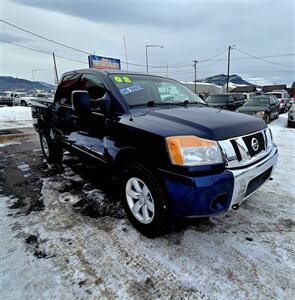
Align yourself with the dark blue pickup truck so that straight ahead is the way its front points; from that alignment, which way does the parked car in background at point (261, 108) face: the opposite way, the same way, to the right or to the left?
to the right

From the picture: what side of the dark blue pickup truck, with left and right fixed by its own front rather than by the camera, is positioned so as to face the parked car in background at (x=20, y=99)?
back

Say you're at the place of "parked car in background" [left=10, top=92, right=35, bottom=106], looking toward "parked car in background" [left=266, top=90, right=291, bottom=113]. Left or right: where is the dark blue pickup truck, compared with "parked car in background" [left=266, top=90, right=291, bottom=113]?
right

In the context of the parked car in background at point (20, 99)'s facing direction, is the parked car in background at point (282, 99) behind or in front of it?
in front

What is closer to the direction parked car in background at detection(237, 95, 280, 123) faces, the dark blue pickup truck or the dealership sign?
the dark blue pickup truck

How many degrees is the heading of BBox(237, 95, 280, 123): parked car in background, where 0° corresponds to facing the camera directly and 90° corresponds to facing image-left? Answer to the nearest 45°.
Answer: approximately 45°

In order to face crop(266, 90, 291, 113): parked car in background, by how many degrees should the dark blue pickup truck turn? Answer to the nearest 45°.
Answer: approximately 90° to its left

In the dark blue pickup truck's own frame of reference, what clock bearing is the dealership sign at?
The dealership sign is roughly at 7 o'clock from the dark blue pickup truck.

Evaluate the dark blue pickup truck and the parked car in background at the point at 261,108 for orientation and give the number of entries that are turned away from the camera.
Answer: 0

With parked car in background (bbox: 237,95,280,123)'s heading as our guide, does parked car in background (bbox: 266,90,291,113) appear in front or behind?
behind

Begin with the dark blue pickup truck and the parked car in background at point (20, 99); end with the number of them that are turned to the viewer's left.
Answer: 0

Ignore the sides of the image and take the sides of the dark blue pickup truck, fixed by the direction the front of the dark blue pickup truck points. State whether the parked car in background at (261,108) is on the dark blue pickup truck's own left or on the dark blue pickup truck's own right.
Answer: on the dark blue pickup truck's own left
